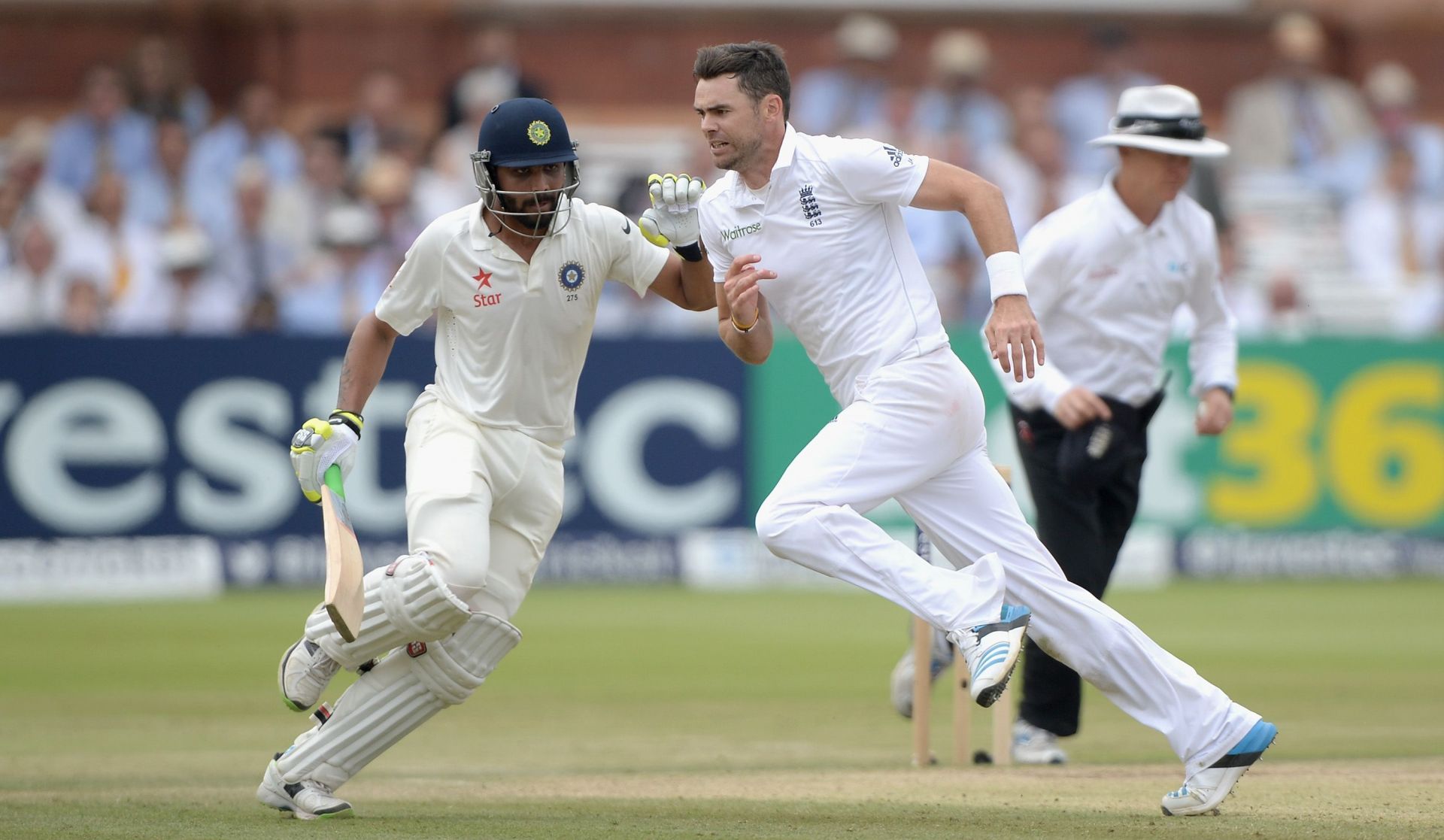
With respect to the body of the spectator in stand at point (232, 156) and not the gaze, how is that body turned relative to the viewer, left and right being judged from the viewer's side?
facing the viewer

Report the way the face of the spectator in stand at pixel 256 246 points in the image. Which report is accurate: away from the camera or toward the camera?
toward the camera

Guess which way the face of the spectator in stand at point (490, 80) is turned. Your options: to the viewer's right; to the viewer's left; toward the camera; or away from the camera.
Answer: toward the camera

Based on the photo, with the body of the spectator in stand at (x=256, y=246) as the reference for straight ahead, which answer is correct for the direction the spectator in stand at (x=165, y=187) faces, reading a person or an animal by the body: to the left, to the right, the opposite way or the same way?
the same way

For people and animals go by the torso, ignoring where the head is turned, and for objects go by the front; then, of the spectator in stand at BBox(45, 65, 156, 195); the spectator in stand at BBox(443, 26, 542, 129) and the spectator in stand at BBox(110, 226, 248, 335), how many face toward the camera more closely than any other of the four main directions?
3

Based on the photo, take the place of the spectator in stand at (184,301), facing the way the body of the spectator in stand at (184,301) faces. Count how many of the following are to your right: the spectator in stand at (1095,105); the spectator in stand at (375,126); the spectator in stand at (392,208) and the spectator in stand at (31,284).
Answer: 1

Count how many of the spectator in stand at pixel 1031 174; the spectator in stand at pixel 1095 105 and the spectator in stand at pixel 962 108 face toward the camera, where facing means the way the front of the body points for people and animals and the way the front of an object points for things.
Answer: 3

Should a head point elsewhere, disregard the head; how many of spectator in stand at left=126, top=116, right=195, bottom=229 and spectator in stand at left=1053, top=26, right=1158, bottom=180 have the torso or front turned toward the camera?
2

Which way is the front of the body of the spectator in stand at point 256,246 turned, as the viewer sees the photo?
toward the camera

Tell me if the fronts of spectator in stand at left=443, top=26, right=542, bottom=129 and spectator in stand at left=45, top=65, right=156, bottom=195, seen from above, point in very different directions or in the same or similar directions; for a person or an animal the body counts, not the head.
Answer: same or similar directions

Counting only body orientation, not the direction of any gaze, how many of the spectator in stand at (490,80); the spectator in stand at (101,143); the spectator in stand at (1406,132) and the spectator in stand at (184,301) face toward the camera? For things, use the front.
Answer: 4

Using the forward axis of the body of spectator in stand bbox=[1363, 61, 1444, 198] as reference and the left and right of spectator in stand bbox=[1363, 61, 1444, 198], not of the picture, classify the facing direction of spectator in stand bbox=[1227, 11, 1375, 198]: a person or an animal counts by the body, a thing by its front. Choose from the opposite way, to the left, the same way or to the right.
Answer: the same way

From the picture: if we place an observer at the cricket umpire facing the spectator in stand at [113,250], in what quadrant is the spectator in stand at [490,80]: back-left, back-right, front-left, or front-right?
front-right

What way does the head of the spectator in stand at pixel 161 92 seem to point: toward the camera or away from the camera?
toward the camera

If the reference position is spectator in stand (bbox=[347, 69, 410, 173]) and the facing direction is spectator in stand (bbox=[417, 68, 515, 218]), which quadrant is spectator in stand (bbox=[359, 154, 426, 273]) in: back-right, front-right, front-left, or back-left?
front-right

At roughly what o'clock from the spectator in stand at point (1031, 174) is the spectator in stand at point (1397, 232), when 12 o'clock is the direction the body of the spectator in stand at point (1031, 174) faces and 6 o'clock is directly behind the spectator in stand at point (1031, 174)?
the spectator in stand at point (1397, 232) is roughly at 8 o'clock from the spectator in stand at point (1031, 174).

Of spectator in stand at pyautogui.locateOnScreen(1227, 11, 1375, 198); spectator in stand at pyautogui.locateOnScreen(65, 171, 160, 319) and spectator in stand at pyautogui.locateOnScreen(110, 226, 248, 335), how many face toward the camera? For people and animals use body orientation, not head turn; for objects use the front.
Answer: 3
